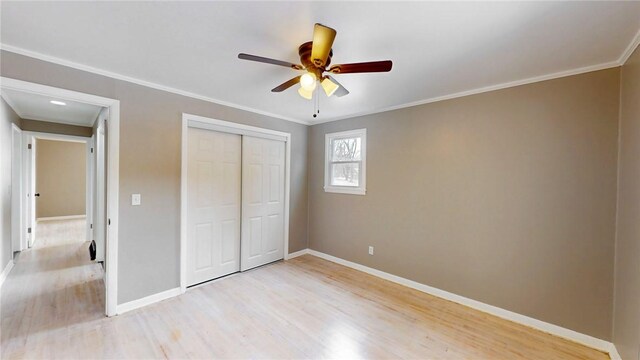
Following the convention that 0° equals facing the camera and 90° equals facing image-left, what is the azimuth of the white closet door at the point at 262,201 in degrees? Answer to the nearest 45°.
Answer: approximately 315°

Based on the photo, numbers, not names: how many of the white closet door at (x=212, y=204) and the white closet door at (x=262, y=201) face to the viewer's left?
0

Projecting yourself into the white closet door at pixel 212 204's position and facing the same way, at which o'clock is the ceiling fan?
The ceiling fan is roughly at 1 o'clock from the white closet door.

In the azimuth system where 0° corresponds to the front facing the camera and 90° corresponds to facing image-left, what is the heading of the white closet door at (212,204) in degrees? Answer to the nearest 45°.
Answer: approximately 315°

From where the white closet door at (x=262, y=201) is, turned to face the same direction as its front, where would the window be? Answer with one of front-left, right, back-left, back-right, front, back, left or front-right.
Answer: front-left

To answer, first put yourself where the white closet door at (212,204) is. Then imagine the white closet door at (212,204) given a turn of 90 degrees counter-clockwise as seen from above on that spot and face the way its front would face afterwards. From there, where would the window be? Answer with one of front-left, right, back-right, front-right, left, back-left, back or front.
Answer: front-right

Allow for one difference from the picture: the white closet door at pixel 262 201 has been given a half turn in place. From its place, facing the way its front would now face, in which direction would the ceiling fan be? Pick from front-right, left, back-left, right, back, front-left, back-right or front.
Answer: back-left

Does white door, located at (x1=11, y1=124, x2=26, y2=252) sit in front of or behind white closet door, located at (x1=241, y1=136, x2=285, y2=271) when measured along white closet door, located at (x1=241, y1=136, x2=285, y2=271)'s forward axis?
behind
